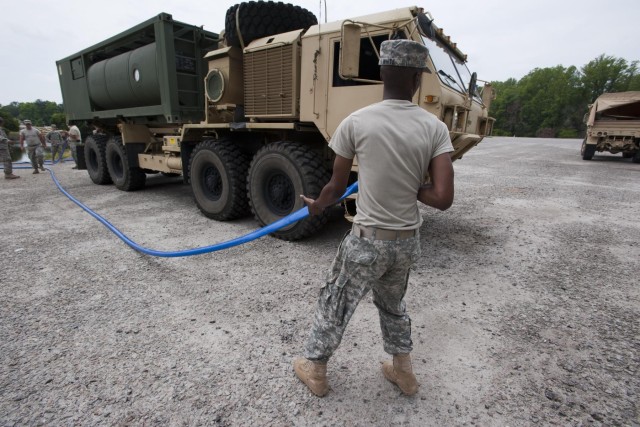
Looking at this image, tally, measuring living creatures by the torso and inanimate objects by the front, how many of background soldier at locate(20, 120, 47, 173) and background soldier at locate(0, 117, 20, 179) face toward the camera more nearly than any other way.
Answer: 1

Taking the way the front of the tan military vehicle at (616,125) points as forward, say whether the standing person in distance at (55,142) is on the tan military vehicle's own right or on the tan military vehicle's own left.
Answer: on the tan military vehicle's own left

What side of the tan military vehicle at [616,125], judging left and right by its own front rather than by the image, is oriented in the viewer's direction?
back

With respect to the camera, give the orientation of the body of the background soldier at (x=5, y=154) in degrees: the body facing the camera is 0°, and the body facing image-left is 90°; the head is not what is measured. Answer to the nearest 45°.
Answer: approximately 270°

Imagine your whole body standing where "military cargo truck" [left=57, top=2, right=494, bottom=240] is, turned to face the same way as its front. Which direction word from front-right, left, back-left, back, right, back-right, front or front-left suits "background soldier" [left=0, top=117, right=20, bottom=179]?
back

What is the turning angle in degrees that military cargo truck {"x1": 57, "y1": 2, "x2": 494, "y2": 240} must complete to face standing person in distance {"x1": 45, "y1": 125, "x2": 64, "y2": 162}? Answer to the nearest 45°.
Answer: approximately 180°

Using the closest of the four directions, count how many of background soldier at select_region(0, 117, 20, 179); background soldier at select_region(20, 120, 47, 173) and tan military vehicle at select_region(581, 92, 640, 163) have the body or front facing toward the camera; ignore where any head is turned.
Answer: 1

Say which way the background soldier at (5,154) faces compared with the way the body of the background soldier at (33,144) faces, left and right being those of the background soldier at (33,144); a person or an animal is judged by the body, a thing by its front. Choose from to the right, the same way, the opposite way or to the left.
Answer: to the left

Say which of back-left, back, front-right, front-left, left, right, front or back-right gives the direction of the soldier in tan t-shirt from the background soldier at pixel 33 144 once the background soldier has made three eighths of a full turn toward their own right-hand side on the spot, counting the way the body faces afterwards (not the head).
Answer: back-left

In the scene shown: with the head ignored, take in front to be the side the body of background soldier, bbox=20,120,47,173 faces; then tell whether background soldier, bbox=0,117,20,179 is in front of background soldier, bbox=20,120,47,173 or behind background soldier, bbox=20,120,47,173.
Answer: in front

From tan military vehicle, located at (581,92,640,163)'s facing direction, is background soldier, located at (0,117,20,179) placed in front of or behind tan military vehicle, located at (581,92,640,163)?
behind

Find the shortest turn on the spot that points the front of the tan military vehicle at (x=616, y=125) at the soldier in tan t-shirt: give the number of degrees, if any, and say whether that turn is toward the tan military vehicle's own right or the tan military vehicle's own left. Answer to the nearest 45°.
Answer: approximately 180°

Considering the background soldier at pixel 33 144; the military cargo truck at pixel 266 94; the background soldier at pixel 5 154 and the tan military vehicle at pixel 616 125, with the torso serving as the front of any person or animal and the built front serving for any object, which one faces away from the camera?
the tan military vehicle

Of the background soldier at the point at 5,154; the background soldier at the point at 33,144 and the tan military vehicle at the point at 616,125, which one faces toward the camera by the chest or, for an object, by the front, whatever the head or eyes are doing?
the background soldier at the point at 33,144

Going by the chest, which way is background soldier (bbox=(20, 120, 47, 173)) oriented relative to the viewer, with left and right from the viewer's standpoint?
facing the viewer
